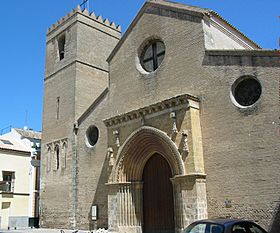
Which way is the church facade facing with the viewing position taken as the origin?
facing the viewer and to the left of the viewer

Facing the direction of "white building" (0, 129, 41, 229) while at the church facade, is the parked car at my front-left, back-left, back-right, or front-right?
back-left

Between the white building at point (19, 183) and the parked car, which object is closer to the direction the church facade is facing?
the parked car

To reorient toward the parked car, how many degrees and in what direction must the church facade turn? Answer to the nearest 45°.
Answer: approximately 45° to its left

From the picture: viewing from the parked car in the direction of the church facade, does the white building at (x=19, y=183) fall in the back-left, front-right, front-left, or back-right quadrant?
front-left

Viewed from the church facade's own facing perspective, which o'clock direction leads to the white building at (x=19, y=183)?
The white building is roughly at 3 o'clock from the church facade.
